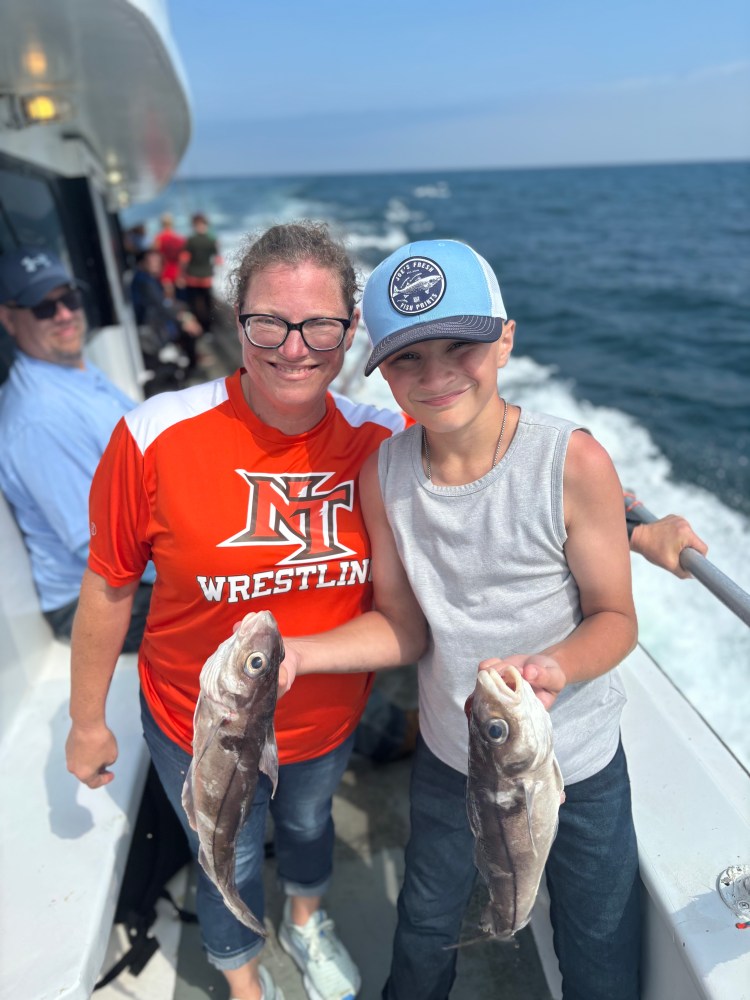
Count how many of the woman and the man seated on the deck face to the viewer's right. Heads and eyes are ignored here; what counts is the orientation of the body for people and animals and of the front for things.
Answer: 1

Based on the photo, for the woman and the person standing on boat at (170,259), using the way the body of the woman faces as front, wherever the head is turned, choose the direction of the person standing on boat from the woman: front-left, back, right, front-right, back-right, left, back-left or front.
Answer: back

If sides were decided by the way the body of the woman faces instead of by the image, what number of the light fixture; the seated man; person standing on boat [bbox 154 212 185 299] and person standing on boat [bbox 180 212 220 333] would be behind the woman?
4

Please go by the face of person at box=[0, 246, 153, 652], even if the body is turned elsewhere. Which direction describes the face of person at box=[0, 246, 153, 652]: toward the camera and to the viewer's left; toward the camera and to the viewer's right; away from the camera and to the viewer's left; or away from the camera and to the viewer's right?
toward the camera and to the viewer's right

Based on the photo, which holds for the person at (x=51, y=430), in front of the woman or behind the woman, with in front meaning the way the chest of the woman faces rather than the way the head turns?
behind

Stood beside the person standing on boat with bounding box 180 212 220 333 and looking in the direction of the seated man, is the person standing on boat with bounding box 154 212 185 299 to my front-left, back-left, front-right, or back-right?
back-right

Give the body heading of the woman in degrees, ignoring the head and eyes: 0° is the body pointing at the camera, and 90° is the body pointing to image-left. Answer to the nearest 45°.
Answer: approximately 0°

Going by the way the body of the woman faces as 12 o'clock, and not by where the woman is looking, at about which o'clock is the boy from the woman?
The boy is roughly at 10 o'clock from the woman.

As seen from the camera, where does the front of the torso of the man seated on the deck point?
to the viewer's right

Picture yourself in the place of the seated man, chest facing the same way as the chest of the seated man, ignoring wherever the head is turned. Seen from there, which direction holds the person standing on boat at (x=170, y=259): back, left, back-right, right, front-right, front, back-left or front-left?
left

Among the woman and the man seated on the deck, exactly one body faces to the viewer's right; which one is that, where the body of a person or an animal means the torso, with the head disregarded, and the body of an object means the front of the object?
the man seated on the deck

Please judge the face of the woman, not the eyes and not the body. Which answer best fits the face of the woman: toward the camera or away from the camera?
toward the camera
